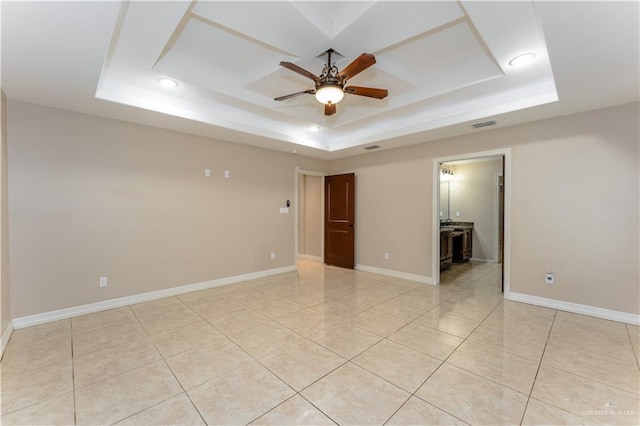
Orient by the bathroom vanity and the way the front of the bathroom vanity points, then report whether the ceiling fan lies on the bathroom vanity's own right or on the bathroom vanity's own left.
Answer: on the bathroom vanity's own right

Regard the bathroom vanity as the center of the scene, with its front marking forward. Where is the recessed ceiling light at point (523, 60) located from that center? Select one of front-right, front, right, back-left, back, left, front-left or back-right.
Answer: front-right

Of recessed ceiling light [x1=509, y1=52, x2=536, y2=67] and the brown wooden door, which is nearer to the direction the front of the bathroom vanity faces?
the recessed ceiling light

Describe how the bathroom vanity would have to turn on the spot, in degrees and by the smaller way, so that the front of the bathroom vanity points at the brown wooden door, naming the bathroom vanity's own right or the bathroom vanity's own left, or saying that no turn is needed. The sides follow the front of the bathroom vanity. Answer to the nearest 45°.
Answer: approximately 90° to the bathroom vanity's own right

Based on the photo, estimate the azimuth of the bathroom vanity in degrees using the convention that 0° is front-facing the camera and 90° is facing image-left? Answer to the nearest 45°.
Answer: approximately 315°

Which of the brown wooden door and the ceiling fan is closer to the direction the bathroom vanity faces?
the ceiling fan
